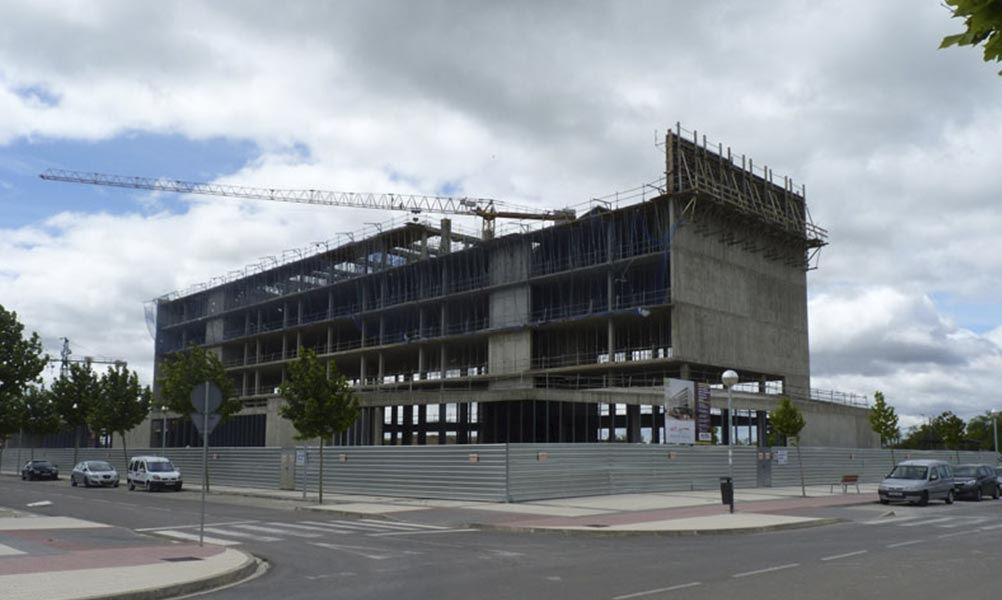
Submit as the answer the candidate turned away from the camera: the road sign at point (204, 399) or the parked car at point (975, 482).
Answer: the road sign

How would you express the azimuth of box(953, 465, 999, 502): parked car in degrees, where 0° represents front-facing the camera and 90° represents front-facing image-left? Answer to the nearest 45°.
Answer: approximately 45°

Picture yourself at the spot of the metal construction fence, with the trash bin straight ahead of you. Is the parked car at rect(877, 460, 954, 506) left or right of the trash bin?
left

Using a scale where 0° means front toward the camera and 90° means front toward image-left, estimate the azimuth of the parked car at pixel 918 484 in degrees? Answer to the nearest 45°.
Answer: approximately 45°

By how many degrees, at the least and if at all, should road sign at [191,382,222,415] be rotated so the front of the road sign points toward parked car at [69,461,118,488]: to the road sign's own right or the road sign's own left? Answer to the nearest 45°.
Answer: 0° — it already faces it

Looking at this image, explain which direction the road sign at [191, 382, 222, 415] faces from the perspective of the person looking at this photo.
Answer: facing away from the viewer

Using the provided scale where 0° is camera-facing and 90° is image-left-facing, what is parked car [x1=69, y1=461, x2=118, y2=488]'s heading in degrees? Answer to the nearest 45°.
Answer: approximately 315°

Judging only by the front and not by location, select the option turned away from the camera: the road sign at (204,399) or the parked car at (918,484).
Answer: the road sign
